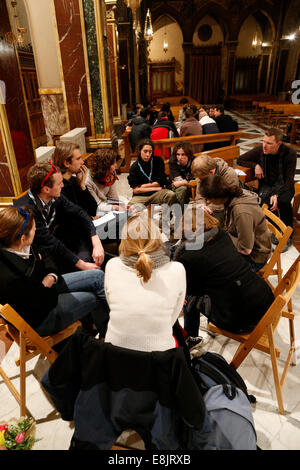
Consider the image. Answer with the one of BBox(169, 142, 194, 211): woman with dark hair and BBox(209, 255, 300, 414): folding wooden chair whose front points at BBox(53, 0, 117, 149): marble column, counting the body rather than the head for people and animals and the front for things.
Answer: the folding wooden chair

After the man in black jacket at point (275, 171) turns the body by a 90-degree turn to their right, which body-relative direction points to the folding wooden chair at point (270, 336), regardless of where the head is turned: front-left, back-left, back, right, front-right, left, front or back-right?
back-left

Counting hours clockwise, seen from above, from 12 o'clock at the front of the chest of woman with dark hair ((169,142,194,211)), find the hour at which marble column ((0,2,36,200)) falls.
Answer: The marble column is roughly at 2 o'clock from the woman with dark hair.

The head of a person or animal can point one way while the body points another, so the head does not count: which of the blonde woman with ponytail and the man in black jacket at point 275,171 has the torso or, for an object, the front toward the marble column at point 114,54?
the blonde woman with ponytail

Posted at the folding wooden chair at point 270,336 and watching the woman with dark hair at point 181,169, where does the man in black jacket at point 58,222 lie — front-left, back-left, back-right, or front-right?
front-left

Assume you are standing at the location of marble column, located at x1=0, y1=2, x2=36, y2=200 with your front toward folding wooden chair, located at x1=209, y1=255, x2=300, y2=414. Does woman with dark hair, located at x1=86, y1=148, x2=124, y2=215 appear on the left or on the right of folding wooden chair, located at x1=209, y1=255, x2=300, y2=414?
left

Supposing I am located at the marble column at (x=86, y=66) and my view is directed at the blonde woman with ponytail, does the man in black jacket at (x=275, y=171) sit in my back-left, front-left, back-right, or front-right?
front-left

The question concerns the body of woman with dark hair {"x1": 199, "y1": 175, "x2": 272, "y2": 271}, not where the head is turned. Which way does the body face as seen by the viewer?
to the viewer's left

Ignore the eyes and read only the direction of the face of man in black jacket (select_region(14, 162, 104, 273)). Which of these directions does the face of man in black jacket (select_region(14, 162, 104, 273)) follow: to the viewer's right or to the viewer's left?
to the viewer's right

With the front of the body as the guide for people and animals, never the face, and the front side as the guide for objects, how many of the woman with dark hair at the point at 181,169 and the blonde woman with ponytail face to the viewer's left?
0

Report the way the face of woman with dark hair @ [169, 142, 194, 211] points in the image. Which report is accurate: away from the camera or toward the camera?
toward the camera

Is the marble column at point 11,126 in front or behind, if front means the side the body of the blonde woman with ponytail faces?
in front

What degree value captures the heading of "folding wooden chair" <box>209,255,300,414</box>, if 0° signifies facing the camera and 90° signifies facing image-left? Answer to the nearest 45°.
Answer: approximately 135°

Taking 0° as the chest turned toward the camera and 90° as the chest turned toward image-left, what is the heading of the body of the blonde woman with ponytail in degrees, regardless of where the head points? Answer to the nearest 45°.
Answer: approximately 180°

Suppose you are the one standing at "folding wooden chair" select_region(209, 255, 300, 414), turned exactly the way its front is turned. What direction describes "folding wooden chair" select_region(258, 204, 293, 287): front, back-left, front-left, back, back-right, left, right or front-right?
front-right

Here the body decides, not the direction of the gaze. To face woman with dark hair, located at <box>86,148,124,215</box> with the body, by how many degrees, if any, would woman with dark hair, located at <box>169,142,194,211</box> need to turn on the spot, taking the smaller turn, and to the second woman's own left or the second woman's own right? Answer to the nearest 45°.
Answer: approximately 45° to the second woman's own right

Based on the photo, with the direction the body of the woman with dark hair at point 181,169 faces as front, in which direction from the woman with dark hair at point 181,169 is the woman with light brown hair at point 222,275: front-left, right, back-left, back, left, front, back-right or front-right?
front

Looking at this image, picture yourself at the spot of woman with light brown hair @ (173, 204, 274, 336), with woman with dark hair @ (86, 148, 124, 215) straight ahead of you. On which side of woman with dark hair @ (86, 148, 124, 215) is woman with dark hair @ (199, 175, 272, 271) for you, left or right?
right

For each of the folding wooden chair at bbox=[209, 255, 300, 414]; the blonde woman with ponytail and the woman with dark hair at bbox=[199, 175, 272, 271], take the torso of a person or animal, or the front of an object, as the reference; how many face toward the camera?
0

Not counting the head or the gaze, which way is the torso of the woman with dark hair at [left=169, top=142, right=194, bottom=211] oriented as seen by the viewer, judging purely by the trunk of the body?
toward the camera

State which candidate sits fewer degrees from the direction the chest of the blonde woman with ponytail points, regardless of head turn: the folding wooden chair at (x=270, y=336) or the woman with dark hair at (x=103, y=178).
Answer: the woman with dark hair

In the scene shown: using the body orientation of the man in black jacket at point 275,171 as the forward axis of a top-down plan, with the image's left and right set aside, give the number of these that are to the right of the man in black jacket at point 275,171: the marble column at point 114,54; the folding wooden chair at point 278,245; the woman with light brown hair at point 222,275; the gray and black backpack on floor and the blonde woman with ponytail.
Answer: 1
